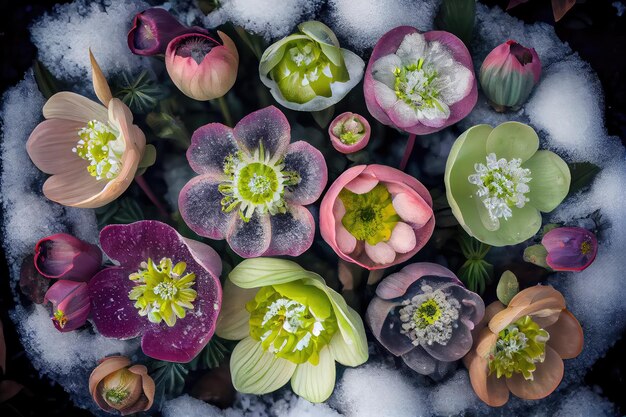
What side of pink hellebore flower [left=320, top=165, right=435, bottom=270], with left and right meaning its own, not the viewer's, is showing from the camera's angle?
front

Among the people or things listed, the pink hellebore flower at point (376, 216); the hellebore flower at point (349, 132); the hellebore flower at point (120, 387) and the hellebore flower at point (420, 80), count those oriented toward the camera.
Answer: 4

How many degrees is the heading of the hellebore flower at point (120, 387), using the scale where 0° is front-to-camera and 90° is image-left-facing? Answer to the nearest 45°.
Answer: approximately 0°

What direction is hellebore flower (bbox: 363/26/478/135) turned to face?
toward the camera
